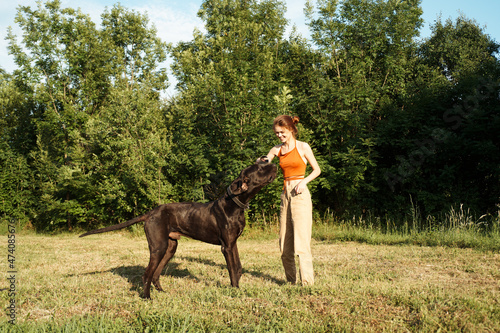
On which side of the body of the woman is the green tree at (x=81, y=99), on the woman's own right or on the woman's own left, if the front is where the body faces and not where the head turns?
on the woman's own right

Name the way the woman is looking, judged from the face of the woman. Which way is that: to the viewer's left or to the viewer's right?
to the viewer's left

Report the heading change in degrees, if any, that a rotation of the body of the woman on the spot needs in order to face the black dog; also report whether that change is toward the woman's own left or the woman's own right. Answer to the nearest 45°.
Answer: approximately 45° to the woman's own right

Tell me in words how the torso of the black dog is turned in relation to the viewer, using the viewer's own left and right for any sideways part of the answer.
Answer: facing to the right of the viewer

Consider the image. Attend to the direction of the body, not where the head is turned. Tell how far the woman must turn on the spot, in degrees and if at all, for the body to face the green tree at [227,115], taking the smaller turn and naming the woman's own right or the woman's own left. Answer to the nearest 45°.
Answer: approximately 135° to the woman's own right

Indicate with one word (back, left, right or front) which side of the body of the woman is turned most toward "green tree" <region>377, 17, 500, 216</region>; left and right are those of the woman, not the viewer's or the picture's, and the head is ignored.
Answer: back

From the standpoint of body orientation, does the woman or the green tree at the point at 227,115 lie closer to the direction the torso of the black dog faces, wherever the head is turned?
the woman

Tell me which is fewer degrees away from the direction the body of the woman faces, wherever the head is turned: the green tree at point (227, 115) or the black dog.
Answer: the black dog

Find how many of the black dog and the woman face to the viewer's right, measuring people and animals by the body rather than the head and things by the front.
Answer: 1

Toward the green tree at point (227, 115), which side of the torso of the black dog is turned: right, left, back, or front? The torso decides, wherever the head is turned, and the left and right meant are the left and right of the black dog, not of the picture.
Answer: left

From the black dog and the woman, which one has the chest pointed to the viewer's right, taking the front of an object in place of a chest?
the black dog

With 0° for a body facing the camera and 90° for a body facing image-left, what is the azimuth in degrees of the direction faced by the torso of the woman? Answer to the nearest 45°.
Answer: approximately 45°
